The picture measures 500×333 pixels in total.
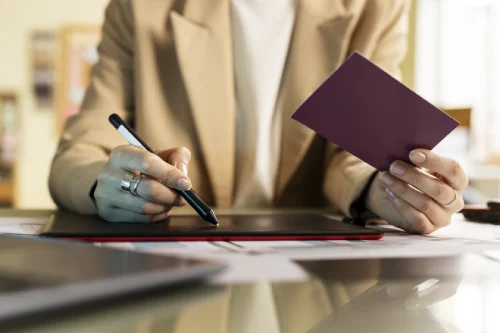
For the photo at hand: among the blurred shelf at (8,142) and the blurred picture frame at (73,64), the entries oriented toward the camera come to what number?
2

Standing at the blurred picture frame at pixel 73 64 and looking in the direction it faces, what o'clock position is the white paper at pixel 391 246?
The white paper is roughly at 12 o'clock from the blurred picture frame.

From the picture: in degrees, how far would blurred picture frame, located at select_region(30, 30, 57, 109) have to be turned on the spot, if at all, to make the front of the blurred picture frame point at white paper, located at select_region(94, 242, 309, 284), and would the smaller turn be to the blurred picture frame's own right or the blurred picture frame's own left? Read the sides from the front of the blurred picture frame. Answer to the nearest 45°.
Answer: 0° — it already faces it

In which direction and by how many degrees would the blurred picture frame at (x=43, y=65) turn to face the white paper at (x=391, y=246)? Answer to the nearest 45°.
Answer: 0° — it already faces it

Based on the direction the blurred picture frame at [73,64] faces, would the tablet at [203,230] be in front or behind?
in front

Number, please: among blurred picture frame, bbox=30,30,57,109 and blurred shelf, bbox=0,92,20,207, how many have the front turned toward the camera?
2

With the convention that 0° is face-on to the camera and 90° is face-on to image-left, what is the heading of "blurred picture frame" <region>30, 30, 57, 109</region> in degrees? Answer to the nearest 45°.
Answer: approximately 0°
